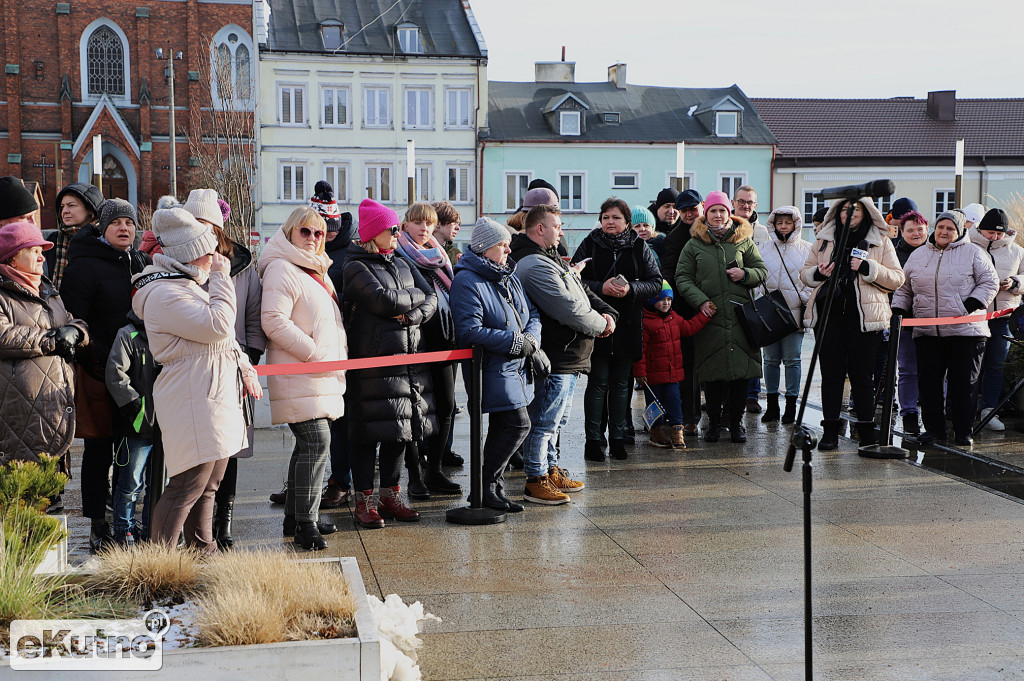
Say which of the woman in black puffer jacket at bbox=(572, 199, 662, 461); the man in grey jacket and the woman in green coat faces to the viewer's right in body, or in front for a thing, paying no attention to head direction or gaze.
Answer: the man in grey jacket

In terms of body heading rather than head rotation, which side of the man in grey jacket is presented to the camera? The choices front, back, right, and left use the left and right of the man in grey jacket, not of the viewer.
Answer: right

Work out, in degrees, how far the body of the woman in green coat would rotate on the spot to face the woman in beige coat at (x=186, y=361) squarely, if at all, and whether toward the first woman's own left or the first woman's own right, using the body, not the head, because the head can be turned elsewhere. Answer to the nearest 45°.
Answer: approximately 45° to the first woman's own right

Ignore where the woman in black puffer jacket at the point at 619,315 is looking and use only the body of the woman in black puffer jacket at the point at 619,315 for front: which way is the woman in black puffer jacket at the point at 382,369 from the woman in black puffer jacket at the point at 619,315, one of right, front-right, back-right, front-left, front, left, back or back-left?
front-right

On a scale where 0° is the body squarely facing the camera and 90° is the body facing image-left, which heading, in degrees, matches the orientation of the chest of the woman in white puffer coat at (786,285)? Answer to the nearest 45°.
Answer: approximately 0°

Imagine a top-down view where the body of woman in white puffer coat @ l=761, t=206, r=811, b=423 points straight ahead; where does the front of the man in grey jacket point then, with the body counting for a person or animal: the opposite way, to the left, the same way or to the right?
to the left

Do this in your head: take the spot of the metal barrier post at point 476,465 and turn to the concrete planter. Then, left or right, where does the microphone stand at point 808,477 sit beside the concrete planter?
left

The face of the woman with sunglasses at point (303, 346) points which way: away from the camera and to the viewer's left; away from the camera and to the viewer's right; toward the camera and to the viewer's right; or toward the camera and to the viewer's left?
toward the camera and to the viewer's right

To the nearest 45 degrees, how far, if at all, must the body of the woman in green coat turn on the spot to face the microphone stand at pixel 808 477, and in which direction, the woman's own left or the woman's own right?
0° — they already face it

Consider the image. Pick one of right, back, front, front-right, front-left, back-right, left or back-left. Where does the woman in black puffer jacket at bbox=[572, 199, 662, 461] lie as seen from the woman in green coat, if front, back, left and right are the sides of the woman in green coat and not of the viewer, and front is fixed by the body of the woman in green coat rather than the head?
front-right

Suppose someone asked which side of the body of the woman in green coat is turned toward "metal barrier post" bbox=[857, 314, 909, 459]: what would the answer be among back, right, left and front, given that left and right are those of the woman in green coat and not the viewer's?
left

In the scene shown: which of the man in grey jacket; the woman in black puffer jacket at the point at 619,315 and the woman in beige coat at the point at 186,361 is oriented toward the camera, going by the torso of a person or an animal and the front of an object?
the woman in black puffer jacket

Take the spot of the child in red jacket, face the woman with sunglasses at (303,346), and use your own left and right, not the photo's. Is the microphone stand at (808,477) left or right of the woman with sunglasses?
left

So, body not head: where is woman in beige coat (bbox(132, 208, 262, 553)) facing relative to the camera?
to the viewer's right
